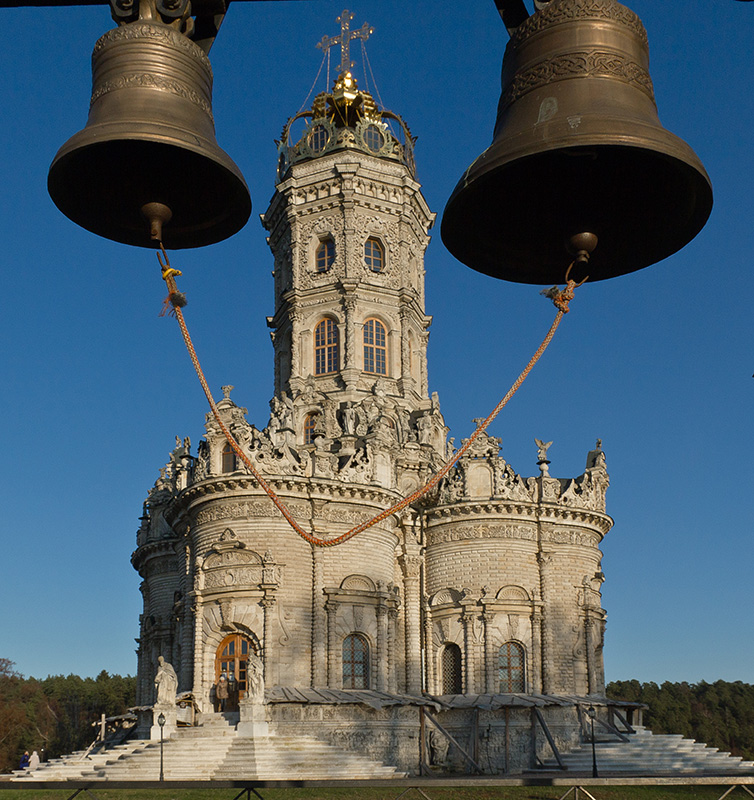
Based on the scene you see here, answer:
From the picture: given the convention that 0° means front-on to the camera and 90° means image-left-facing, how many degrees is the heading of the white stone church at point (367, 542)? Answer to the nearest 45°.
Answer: approximately 45°

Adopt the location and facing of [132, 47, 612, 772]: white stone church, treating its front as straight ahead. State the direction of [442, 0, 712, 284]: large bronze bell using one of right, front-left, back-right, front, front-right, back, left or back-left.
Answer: front-left
